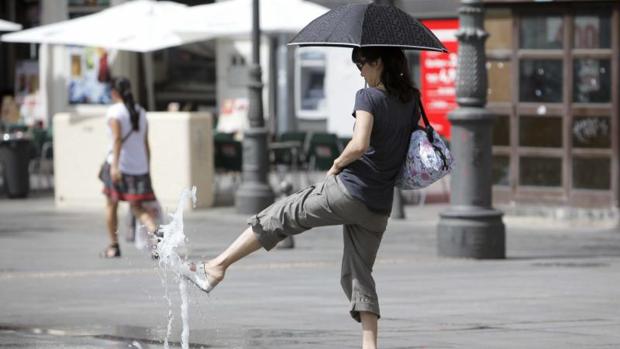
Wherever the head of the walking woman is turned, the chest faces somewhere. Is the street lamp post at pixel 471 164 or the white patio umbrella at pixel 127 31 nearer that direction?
the white patio umbrella

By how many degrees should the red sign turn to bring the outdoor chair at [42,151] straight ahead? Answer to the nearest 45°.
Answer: approximately 90° to its right

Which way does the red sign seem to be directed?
toward the camera

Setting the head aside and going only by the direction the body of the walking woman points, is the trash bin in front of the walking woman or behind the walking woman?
in front

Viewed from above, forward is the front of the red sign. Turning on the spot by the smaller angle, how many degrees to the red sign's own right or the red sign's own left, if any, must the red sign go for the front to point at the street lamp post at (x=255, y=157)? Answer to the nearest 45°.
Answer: approximately 45° to the red sign's own right

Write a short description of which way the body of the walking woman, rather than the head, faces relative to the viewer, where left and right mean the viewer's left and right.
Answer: facing away from the viewer and to the left of the viewer

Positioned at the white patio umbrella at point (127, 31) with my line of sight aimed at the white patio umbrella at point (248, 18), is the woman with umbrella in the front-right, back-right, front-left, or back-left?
front-right

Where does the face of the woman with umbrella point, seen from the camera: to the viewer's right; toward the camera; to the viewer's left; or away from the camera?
to the viewer's left

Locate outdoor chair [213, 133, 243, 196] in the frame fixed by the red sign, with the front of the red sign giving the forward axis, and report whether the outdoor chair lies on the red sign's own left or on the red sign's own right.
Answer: on the red sign's own right

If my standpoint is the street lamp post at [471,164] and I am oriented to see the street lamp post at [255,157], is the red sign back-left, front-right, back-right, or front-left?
front-right

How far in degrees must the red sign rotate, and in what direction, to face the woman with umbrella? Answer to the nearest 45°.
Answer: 0° — it already faces them
